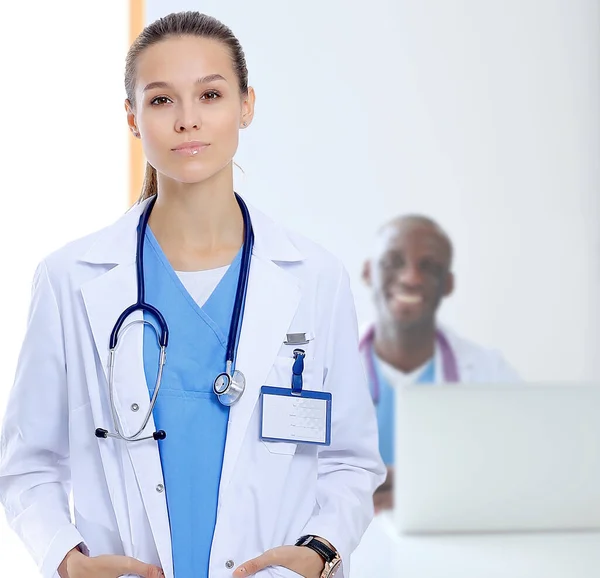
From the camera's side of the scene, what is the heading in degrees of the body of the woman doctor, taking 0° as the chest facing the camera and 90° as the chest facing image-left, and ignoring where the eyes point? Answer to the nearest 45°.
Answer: approximately 0°

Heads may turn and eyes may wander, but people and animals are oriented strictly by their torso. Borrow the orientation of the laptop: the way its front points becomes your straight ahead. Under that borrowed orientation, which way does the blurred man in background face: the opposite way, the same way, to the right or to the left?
the opposite way

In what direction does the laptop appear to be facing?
away from the camera

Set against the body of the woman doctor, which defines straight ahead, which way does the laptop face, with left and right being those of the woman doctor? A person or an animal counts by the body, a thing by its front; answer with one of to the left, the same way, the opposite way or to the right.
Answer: the opposite way

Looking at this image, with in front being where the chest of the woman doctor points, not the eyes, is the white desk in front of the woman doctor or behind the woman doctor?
behind

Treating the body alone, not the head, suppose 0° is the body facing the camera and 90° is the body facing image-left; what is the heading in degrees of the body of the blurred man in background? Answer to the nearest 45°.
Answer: approximately 0°

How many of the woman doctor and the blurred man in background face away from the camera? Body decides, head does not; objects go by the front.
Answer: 0
